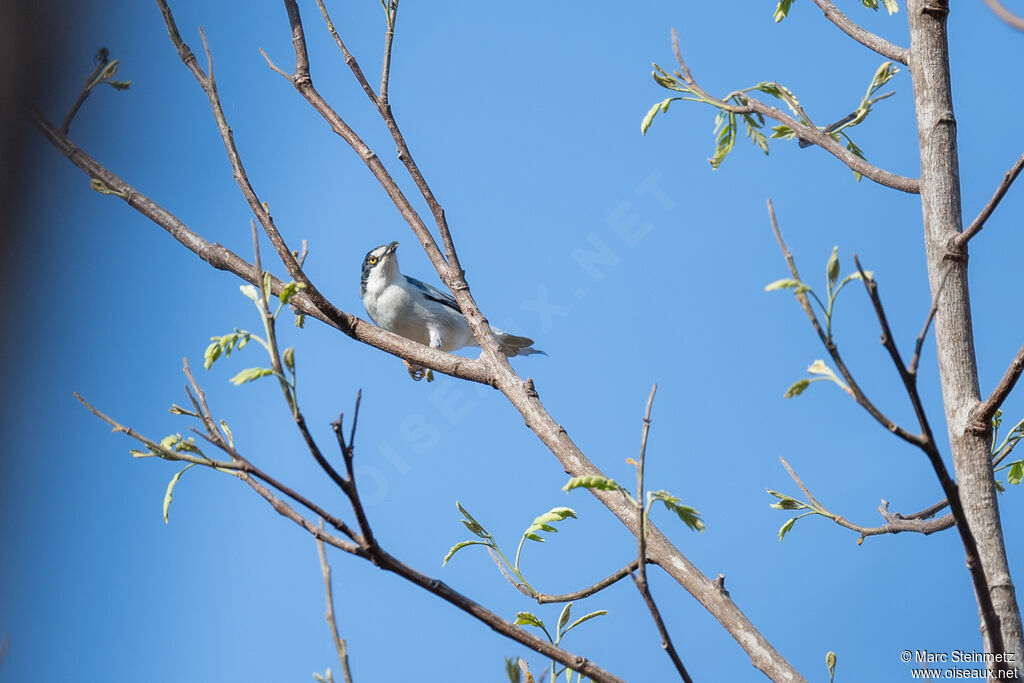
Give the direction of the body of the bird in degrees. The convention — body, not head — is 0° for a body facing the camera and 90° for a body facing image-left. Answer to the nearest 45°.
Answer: approximately 45°

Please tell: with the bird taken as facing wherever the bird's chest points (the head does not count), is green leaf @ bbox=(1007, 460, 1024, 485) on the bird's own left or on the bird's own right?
on the bird's own left

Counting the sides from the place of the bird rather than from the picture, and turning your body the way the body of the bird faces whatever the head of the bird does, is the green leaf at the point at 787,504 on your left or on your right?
on your left

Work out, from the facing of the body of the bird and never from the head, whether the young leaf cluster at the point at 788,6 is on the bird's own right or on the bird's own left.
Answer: on the bird's own left

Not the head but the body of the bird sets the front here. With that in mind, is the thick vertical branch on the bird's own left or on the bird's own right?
on the bird's own left
